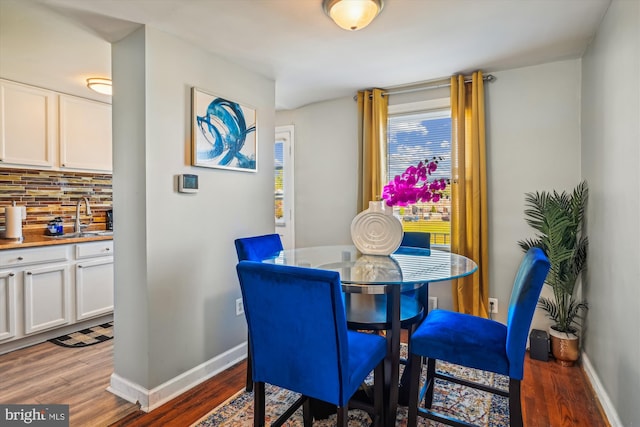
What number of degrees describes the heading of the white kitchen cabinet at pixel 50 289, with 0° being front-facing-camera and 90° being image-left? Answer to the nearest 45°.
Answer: approximately 315°

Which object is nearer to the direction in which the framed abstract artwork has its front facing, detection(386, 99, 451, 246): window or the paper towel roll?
the window

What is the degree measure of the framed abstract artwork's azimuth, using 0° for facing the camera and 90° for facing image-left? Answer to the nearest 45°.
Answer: approximately 315°

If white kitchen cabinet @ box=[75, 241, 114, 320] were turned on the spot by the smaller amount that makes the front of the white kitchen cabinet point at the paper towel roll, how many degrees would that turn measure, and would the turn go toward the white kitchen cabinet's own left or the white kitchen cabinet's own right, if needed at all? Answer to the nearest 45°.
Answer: approximately 135° to the white kitchen cabinet's own right

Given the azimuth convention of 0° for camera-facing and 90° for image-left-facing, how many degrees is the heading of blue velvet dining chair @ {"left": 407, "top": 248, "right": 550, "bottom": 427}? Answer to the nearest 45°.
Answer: approximately 90°

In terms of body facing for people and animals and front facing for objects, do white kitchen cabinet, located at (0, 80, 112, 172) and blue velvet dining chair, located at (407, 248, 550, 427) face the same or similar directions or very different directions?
very different directions

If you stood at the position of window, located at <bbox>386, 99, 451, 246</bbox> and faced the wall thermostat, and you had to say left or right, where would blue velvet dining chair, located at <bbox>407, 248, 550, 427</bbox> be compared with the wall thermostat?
left
